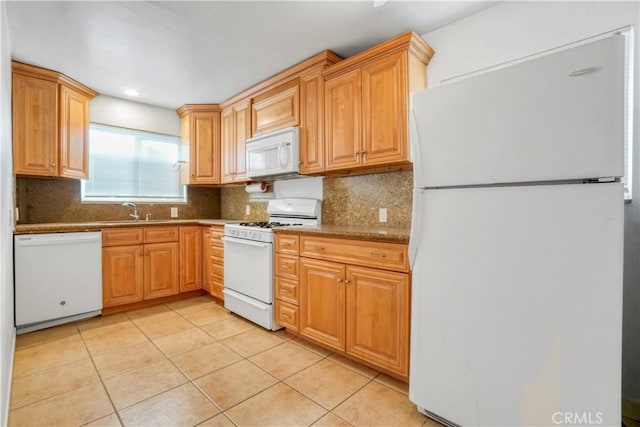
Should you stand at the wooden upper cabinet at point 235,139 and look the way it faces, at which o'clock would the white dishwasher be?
The white dishwasher is roughly at 1 o'clock from the wooden upper cabinet.

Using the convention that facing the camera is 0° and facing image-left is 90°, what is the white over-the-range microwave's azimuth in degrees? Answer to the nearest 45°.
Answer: approximately 45°

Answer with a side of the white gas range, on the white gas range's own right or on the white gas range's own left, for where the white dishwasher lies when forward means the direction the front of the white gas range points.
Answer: on the white gas range's own right

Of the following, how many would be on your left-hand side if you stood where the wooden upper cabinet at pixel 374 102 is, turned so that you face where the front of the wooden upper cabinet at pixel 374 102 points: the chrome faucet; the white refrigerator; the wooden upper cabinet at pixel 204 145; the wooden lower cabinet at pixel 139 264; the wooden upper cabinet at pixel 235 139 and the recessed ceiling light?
1

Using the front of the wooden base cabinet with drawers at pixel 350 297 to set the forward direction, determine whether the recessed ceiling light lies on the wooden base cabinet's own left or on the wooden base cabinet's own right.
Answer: on the wooden base cabinet's own right

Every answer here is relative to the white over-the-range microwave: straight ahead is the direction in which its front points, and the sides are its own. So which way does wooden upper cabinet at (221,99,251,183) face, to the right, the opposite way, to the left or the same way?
the same way

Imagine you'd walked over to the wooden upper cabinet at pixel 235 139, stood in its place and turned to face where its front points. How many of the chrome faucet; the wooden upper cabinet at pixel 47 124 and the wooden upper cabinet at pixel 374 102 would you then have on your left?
1

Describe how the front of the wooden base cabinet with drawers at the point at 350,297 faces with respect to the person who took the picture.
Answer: facing the viewer and to the left of the viewer

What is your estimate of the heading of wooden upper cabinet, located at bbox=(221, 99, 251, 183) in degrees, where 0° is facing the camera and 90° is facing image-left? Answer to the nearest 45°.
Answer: approximately 45°

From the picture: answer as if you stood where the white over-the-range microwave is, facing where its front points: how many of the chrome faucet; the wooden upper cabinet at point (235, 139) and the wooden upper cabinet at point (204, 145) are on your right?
3

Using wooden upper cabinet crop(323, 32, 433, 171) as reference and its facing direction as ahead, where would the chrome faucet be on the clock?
The chrome faucet is roughly at 2 o'clock from the wooden upper cabinet.

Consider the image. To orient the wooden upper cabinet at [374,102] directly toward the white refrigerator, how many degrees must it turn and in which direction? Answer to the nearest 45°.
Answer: approximately 90° to its left

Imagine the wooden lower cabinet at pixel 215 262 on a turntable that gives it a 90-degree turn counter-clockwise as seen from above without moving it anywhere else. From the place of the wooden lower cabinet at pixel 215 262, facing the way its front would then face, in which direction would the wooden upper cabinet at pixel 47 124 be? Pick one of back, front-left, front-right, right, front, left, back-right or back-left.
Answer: back-right

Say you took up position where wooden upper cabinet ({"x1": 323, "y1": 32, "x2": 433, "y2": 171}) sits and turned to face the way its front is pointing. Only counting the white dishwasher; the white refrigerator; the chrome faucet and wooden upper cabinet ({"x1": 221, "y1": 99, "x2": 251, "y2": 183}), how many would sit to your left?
1

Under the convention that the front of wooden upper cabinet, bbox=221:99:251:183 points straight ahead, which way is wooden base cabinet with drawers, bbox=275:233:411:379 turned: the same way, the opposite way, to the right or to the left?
the same way

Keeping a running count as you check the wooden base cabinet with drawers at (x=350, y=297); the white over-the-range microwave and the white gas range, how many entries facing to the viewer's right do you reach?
0

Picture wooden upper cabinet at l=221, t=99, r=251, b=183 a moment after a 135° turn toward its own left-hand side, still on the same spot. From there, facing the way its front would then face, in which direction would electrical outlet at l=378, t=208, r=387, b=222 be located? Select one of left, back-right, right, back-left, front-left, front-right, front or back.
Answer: front-right

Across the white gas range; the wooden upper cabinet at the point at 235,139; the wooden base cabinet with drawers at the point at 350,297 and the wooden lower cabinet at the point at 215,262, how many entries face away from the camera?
0
